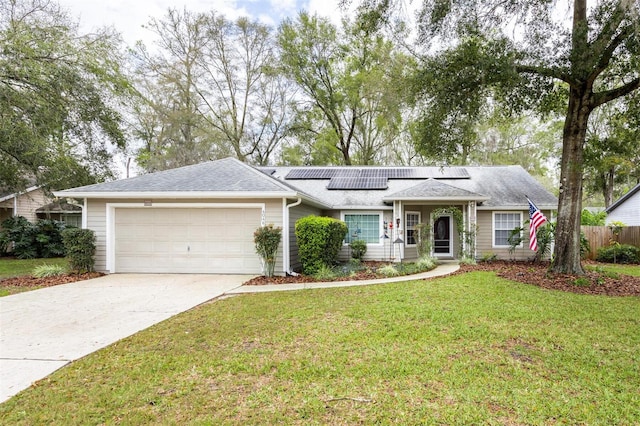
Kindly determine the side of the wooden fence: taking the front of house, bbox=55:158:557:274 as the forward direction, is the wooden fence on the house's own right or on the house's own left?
on the house's own left

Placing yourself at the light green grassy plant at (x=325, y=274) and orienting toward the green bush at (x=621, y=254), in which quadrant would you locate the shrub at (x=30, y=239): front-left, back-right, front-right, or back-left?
back-left

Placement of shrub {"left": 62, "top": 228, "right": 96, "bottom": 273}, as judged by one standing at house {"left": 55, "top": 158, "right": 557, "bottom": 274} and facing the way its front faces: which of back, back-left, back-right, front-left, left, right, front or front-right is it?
right

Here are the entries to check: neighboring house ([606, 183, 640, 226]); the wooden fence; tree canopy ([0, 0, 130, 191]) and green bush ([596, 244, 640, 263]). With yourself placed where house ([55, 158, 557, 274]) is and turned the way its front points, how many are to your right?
1

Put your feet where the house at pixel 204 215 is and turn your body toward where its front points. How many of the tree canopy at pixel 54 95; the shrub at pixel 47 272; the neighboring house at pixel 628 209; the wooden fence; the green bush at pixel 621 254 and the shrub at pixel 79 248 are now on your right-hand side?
3

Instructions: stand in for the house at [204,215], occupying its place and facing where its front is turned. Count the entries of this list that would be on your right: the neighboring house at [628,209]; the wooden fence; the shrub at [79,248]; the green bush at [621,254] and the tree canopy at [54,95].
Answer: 2

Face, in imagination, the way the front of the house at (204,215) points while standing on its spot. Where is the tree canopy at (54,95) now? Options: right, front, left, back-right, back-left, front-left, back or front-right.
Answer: right

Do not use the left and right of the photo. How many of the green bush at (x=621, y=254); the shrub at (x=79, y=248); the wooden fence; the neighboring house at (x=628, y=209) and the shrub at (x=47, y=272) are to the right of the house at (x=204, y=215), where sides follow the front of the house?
2

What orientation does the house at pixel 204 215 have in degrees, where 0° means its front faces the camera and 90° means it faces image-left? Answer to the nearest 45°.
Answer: approximately 0°
